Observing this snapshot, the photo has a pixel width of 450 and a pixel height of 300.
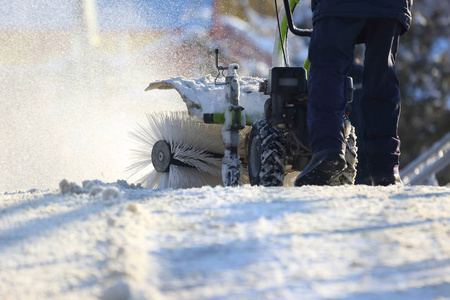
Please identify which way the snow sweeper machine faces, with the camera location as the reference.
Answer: facing away from the viewer and to the left of the viewer
